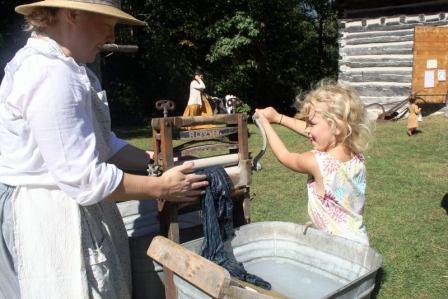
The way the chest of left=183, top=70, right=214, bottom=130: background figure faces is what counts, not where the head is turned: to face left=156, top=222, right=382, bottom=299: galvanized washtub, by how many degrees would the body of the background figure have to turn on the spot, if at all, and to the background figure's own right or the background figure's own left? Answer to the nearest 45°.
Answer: approximately 45° to the background figure's own right

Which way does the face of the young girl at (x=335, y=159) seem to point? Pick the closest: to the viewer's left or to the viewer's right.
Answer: to the viewer's left

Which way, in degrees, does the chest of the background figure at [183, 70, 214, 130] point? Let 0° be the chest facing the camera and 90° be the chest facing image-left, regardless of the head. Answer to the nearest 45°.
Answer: approximately 315°

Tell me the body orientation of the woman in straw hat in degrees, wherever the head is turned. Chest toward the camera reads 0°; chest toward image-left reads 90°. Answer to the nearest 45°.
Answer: approximately 270°

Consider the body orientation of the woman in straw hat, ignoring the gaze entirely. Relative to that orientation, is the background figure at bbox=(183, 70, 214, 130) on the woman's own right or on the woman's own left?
on the woman's own left

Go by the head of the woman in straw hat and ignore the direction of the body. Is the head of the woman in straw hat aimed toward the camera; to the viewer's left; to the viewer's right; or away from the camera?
to the viewer's right

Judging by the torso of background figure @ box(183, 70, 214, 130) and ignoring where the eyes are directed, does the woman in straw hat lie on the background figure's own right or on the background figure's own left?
on the background figure's own right

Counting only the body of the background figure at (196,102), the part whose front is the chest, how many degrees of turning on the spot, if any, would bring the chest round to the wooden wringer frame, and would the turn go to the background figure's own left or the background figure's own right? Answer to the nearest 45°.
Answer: approximately 45° to the background figure's own right
